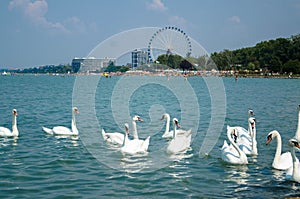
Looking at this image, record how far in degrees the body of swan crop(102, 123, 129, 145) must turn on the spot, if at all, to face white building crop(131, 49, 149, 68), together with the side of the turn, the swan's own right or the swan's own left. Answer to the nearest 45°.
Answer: approximately 90° to the swan's own left

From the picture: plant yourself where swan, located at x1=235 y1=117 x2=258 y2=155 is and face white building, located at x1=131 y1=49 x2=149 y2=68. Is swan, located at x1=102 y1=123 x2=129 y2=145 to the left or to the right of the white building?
left

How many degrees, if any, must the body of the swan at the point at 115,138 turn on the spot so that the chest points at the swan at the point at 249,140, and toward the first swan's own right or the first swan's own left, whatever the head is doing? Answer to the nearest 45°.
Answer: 0° — it already faces it

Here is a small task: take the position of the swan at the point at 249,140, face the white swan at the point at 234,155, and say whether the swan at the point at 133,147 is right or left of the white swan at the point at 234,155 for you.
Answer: right

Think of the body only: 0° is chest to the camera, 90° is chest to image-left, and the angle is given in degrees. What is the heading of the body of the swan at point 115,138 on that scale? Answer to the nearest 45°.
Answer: approximately 270°

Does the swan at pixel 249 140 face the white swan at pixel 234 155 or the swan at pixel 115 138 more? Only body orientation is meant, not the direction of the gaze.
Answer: the white swan

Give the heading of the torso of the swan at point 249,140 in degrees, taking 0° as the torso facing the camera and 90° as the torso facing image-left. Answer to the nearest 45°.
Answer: approximately 315°

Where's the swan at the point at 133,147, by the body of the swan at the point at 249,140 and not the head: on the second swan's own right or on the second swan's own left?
on the second swan's own right

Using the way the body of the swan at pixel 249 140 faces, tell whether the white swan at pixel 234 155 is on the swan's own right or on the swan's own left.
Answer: on the swan's own right
